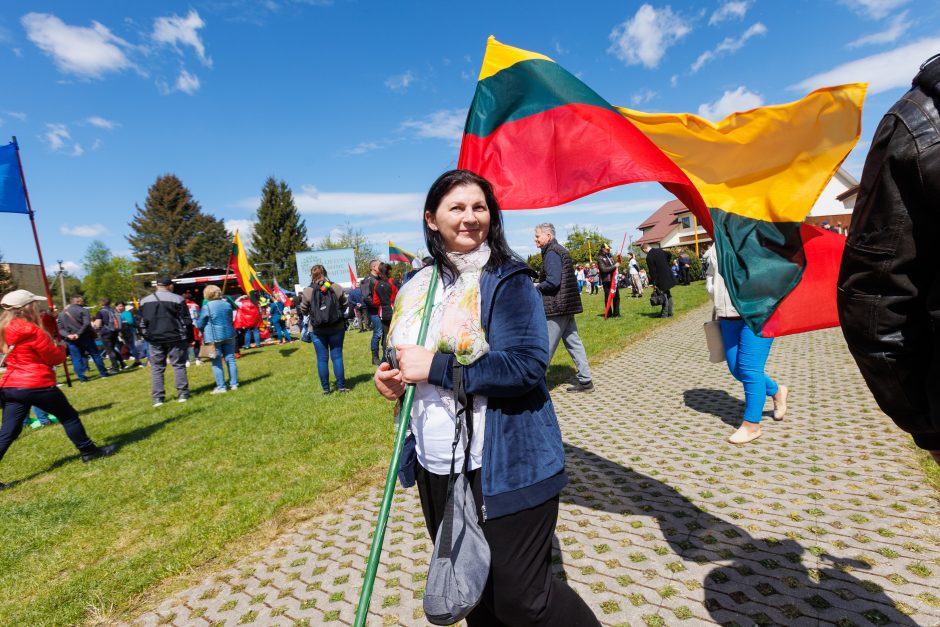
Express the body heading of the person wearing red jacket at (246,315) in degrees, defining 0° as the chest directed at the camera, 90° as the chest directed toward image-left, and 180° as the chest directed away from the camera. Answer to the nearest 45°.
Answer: approximately 180°

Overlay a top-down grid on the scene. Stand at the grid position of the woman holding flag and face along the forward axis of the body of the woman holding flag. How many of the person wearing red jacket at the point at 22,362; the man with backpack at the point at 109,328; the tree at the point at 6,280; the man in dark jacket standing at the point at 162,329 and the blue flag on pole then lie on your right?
5

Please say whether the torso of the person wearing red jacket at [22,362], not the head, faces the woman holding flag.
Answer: no

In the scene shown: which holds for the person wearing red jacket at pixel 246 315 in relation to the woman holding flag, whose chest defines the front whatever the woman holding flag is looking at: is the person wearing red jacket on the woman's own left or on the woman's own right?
on the woman's own right

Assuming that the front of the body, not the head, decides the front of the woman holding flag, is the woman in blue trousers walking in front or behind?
behind

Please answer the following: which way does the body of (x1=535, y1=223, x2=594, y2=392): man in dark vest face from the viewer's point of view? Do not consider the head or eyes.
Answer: to the viewer's left

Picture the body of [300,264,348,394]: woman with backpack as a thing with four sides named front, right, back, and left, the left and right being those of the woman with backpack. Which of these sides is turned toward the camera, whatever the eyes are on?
back

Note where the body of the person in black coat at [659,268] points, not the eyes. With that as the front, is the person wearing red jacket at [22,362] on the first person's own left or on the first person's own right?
on the first person's own left

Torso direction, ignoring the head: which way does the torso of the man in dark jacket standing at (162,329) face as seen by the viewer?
away from the camera

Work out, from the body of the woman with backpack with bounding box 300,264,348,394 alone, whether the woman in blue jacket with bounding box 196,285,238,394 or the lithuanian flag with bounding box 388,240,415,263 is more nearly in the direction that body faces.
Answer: the lithuanian flag

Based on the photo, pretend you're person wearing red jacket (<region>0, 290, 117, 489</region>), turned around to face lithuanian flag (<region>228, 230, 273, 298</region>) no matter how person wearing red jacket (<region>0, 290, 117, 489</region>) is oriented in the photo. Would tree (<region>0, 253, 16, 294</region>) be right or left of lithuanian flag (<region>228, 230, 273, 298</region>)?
left

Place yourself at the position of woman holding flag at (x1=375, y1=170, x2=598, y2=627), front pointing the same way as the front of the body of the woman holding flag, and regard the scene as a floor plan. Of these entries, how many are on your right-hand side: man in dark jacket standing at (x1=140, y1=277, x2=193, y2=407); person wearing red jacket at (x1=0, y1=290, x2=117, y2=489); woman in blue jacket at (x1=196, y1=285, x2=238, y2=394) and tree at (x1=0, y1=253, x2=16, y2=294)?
4

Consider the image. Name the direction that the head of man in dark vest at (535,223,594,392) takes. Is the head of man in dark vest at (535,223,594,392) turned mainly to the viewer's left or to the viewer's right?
to the viewer's left
